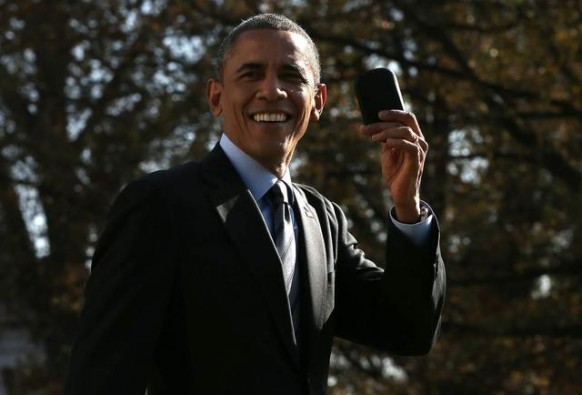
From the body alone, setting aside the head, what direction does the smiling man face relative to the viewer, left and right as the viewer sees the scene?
facing the viewer and to the right of the viewer
